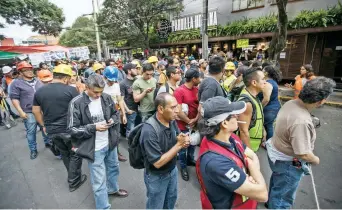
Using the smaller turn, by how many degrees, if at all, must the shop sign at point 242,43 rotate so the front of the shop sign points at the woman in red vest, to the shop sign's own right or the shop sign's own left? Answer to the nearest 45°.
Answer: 0° — it already faces them

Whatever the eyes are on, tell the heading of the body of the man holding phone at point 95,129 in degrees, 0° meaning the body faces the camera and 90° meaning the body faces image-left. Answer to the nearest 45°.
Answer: approximately 315°

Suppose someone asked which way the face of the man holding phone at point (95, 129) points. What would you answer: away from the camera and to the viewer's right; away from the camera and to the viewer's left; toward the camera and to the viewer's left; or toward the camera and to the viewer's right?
toward the camera and to the viewer's right

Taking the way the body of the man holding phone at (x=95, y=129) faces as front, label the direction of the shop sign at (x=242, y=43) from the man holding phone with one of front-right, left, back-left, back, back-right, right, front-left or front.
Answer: left

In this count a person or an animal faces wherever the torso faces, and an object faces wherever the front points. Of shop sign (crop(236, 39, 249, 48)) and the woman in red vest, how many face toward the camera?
1

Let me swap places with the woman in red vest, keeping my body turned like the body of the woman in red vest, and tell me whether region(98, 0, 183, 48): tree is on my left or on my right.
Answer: on my left

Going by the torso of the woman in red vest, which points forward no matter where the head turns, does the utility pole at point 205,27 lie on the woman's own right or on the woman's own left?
on the woman's own left

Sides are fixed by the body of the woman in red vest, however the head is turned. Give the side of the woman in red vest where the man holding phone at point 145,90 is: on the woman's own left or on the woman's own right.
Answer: on the woman's own left

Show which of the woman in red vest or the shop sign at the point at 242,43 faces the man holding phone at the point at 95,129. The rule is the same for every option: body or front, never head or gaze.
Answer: the shop sign

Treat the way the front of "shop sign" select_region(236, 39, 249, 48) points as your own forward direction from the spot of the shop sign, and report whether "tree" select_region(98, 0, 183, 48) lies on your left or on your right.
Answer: on your right
